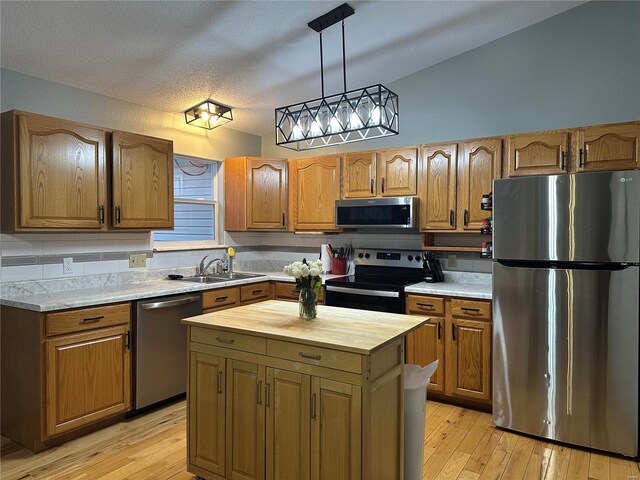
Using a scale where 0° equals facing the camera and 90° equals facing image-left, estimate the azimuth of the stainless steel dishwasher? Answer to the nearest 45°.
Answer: approximately 315°

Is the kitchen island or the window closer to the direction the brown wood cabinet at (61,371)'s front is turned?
the kitchen island

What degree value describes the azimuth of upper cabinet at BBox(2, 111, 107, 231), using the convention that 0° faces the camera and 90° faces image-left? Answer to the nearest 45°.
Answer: approximately 315°

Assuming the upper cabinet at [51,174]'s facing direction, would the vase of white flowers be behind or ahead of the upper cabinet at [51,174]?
ahead

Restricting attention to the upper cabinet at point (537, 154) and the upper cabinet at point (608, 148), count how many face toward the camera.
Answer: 2

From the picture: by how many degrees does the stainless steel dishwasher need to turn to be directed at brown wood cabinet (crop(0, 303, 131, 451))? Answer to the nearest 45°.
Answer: approximately 90° to its right

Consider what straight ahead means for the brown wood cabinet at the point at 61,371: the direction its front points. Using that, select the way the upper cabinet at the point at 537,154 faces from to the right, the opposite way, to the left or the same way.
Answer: to the right

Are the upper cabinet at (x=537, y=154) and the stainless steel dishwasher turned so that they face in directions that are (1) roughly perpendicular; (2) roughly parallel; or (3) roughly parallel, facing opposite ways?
roughly perpendicular

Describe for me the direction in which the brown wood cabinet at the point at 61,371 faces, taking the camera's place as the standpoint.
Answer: facing the viewer and to the right of the viewer
